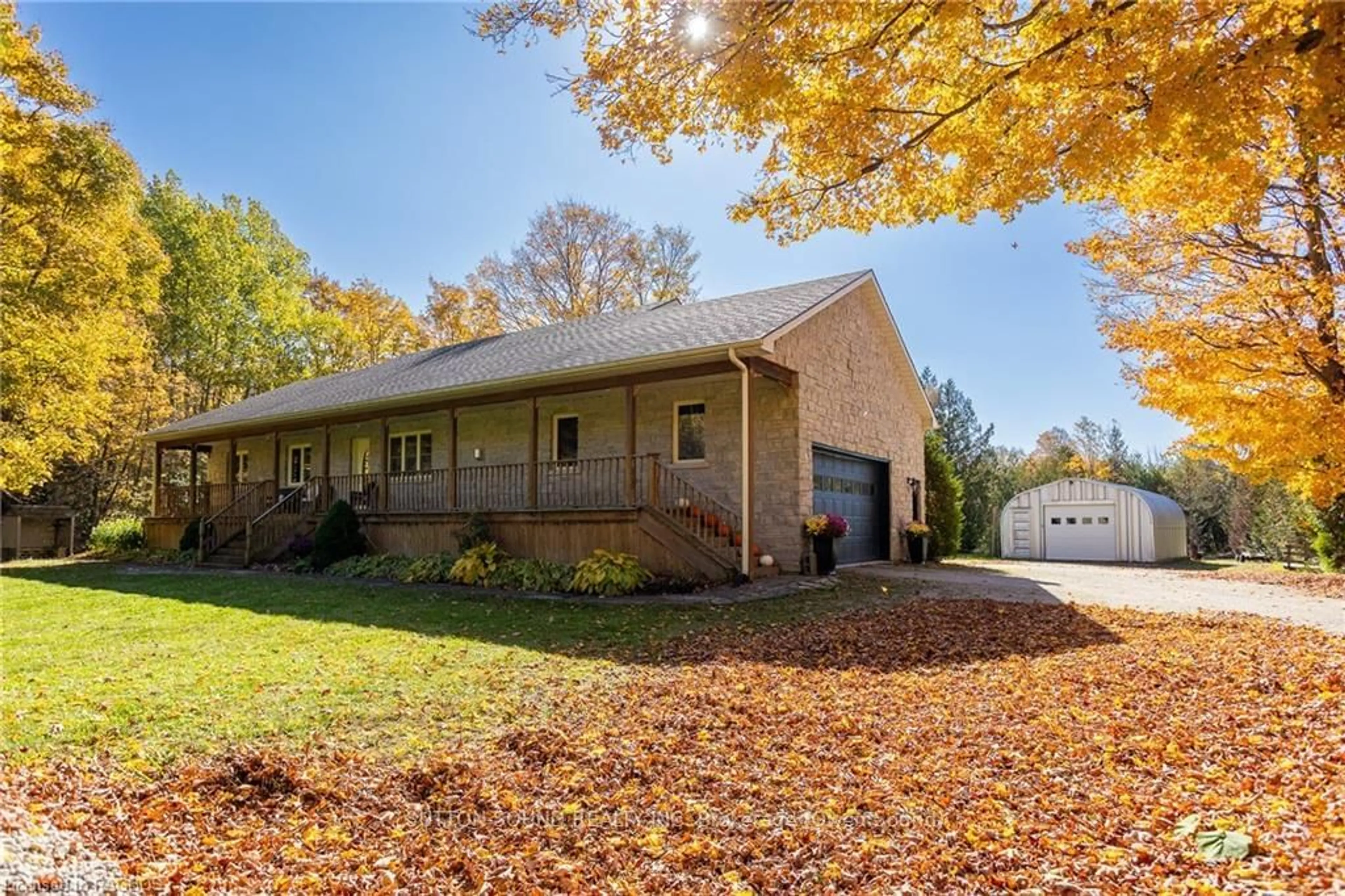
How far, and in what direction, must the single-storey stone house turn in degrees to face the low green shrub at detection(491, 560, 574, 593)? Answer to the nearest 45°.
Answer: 0° — it already faces it

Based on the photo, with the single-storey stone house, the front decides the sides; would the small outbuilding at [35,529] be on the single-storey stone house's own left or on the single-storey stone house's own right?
on the single-storey stone house's own right

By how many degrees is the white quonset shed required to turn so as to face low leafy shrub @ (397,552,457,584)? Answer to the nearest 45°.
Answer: approximately 45° to its right

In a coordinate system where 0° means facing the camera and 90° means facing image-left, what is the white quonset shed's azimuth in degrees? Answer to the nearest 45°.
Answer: approximately 0°

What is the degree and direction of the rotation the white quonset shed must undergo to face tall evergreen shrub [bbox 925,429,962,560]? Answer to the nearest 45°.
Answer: approximately 45° to its right
